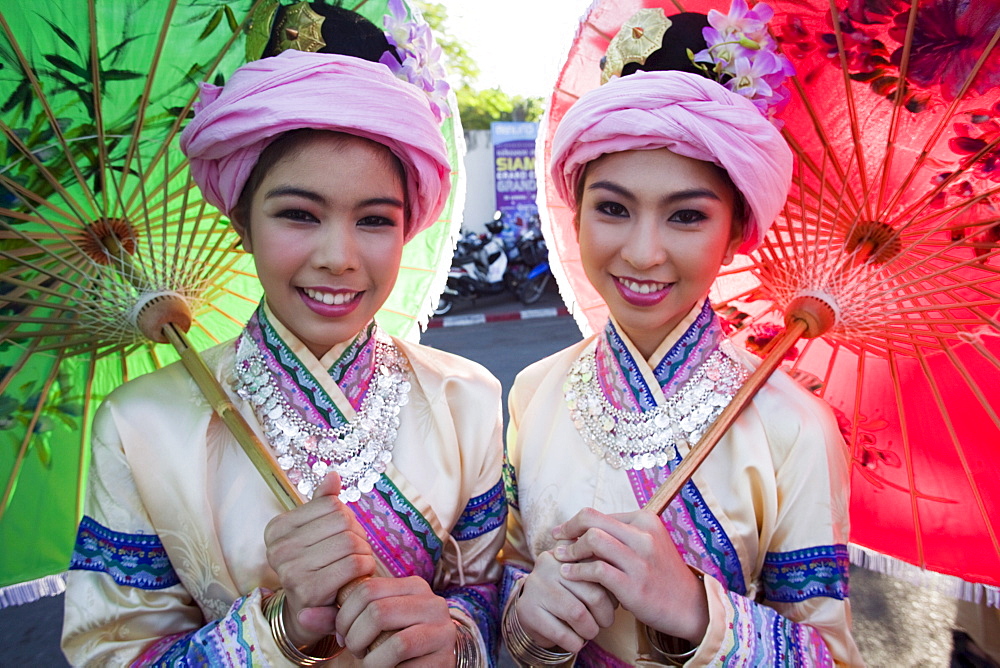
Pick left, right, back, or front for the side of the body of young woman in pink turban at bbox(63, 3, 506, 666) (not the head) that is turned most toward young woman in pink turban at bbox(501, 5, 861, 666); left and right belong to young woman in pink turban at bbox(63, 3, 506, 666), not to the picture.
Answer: left

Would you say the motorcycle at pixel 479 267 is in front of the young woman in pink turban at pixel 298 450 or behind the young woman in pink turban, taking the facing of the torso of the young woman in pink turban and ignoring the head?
behind

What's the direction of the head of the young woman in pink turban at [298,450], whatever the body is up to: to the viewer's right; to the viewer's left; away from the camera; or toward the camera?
toward the camera

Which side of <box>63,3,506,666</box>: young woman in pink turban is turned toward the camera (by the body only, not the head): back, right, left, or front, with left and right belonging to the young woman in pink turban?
front

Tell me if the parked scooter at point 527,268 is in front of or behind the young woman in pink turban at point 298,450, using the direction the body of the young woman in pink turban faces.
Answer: behind

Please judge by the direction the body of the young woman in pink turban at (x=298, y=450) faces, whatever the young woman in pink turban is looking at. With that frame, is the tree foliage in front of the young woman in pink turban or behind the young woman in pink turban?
behind

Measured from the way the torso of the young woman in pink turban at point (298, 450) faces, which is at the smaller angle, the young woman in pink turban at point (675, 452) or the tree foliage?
the young woman in pink turban

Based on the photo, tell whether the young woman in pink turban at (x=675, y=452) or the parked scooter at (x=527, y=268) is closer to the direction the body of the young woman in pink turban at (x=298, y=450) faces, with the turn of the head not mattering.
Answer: the young woman in pink turban

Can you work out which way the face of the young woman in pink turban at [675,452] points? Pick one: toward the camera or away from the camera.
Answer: toward the camera
